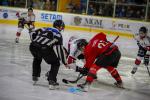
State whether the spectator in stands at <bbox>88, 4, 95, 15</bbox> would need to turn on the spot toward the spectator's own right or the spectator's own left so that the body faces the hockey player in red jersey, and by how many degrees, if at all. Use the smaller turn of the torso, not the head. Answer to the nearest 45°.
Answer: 0° — they already face them

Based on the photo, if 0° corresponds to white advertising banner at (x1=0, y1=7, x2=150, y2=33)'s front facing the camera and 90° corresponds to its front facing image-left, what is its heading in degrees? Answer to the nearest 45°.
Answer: approximately 0°

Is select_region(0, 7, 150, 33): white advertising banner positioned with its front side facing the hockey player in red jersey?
yes
